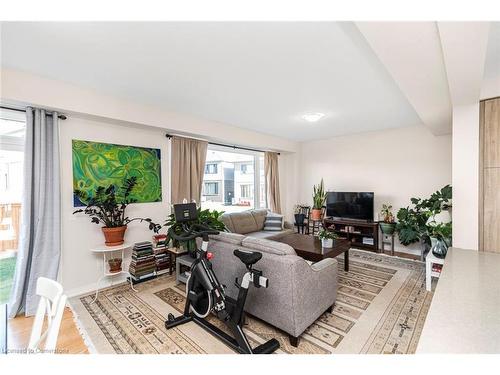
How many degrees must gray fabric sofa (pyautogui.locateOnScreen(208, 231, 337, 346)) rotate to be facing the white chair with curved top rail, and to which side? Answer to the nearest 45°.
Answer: approximately 180°

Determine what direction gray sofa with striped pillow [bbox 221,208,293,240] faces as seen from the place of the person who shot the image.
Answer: facing the viewer and to the right of the viewer

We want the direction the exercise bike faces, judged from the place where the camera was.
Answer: facing away from the viewer and to the left of the viewer

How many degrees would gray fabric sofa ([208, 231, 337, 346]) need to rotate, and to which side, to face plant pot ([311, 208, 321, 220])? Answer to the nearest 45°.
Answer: approximately 45° to its left

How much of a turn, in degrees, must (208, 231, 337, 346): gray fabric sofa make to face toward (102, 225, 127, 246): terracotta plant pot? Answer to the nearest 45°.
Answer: approximately 135° to its left

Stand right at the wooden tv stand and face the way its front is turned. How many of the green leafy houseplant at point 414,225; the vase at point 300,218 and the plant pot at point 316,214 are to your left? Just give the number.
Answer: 1

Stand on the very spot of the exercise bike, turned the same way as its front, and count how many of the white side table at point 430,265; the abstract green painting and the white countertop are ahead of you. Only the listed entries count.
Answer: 1

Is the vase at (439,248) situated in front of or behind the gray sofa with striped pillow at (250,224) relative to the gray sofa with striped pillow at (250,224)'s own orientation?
in front

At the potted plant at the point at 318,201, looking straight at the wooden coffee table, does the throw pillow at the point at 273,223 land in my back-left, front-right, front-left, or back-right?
front-right

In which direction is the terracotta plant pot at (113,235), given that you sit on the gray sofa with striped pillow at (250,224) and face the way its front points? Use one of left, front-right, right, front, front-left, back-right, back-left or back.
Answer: right

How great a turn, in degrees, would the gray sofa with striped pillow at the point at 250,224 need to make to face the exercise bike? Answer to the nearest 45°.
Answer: approximately 45° to its right

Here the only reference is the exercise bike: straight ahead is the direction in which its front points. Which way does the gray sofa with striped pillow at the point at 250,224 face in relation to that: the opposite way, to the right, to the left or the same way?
the opposite way

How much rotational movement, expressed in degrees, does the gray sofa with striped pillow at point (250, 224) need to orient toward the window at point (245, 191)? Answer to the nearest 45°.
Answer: approximately 135° to its left

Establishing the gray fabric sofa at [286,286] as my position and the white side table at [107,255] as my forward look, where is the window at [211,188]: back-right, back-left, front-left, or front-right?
front-right

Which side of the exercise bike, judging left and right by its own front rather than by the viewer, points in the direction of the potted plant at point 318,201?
right

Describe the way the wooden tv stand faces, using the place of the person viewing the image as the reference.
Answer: facing the viewer and to the left of the viewer

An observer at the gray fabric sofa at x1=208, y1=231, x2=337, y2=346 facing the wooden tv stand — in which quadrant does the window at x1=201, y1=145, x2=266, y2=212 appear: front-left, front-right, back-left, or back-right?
front-left

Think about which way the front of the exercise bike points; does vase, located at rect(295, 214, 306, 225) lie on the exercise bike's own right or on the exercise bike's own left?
on the exercise bike's own right

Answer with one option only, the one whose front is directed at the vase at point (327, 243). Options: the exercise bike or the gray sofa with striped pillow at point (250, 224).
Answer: the gray sofa with striped pillow

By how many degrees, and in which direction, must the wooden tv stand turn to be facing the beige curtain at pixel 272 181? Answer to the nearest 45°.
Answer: approximately 45° to its right

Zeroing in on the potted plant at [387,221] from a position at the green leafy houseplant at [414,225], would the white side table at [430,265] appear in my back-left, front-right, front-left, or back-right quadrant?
back-left
